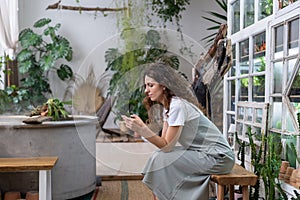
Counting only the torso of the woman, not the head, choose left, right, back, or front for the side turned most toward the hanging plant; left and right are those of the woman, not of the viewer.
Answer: right

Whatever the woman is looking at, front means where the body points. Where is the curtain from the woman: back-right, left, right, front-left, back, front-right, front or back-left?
front-right

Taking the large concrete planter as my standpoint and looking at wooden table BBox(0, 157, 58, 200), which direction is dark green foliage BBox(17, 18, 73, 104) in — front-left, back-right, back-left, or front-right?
back-right

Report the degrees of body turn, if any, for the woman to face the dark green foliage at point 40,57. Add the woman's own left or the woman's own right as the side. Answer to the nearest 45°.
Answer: approximately 45° to the woman's own right

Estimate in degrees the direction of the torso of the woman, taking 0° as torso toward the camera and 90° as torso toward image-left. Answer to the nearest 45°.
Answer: approximately 90°

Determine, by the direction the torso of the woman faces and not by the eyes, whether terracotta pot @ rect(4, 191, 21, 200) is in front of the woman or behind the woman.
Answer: in front

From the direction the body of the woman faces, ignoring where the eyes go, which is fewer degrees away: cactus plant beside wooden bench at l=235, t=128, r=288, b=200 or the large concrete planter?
the large concrete planter
